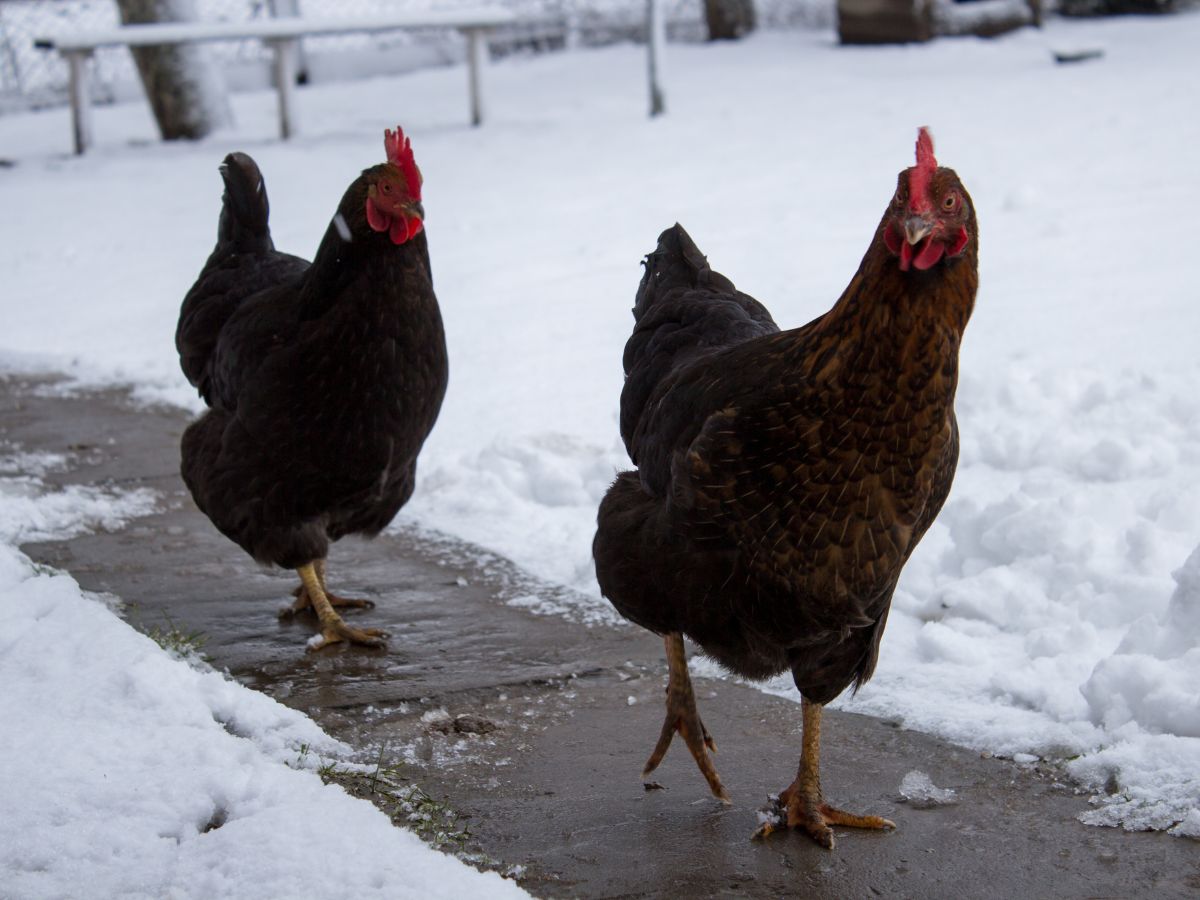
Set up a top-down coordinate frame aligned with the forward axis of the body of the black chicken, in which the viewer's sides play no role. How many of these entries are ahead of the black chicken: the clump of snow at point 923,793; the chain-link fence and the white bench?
1

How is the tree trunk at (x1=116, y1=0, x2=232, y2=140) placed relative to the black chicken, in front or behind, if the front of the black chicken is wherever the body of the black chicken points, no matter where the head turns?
behind

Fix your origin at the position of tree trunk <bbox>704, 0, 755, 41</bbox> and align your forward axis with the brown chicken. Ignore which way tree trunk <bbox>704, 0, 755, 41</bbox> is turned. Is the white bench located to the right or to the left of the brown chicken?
right

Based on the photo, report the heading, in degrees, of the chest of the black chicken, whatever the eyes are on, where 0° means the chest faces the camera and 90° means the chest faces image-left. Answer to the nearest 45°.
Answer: approximately 315°

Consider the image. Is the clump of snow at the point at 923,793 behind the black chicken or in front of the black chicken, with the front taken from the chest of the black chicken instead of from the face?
in front

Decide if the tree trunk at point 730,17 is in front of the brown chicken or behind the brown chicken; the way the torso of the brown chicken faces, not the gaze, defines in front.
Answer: behind

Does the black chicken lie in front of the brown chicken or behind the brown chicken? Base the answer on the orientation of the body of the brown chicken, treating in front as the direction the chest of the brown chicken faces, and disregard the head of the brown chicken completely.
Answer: behind

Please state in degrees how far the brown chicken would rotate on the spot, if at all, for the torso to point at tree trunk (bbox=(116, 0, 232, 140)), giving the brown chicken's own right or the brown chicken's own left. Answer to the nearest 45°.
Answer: approximately 180°

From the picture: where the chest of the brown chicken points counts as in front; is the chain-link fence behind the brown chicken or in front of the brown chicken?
behind
